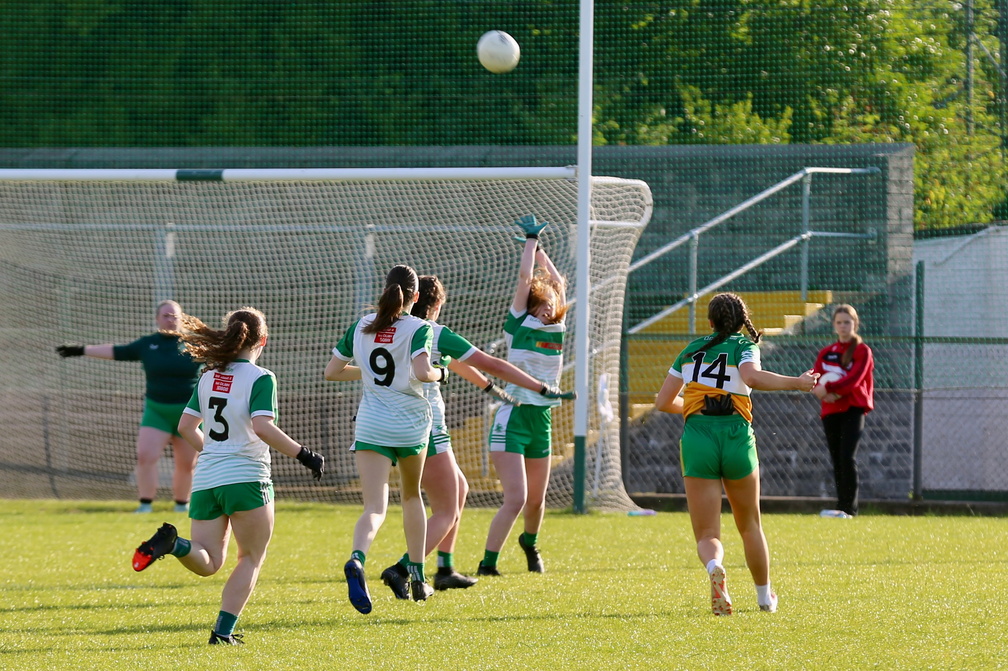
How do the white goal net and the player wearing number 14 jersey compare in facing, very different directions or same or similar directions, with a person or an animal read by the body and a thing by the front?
very different directions

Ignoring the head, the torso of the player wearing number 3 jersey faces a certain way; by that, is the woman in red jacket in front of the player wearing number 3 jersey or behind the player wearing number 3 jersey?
in front

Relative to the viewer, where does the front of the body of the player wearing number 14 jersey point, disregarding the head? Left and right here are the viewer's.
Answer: facing away from the viewer

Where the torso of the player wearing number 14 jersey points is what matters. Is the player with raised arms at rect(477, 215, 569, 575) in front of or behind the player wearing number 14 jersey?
in front

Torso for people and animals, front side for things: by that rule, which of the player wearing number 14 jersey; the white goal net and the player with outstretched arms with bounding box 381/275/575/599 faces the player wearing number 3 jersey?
the white goal net

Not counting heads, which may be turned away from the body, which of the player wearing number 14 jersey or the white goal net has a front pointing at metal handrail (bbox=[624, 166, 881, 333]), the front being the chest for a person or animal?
the player wearing number 14 jersey

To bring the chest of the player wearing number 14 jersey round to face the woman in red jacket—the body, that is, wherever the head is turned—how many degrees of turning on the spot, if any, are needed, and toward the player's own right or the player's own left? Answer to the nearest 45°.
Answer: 0° — they already face them

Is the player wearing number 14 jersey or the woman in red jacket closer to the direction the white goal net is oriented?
the player wearing number 14 jersey

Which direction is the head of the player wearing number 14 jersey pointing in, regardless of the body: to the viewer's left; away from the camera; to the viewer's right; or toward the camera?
away from the camera
